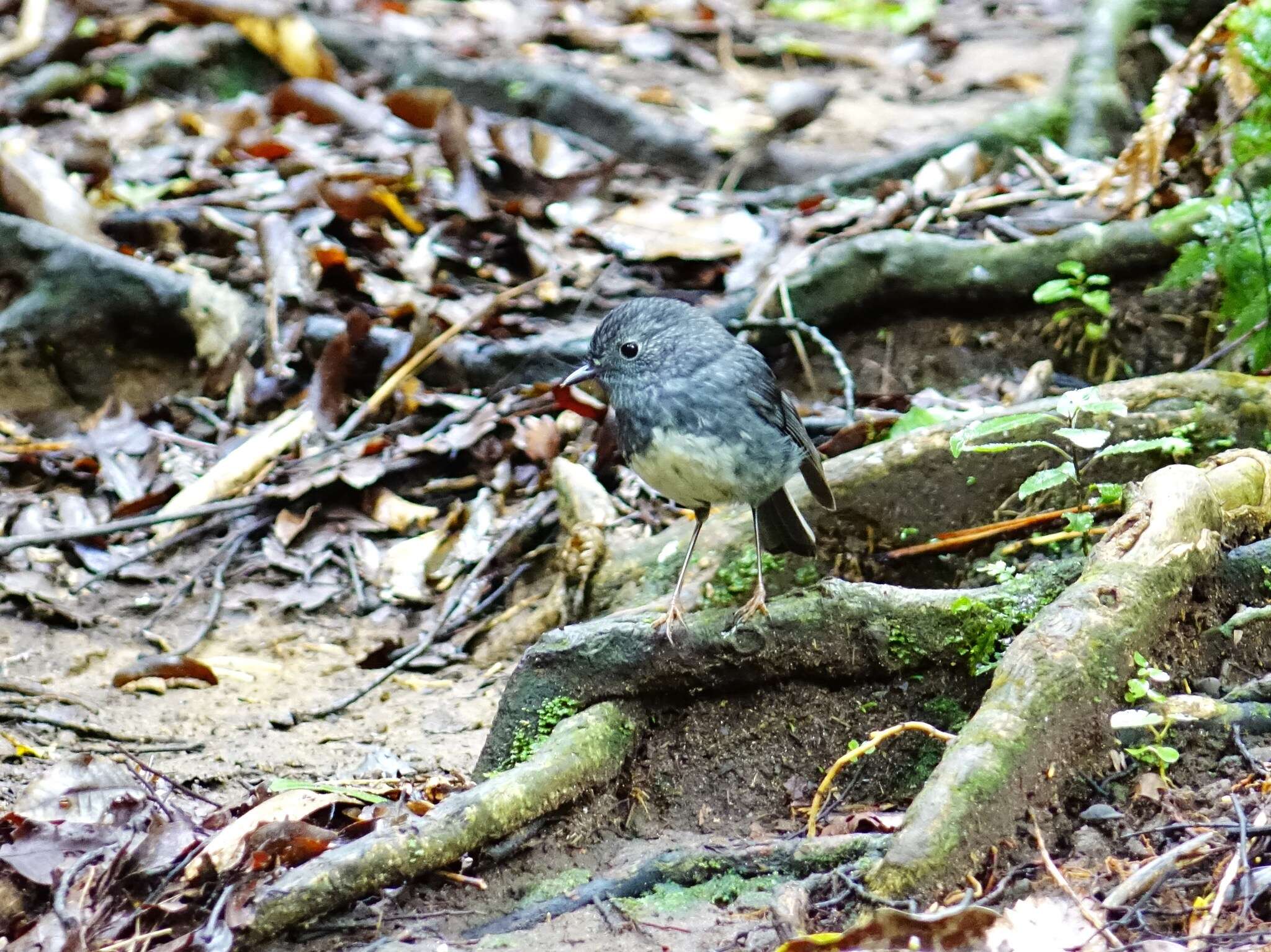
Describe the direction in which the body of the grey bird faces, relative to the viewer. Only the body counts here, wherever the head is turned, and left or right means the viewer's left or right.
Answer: facing the viewer and to the left of the viewer

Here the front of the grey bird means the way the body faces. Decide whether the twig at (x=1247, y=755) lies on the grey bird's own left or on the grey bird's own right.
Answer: on the grey bird's own left

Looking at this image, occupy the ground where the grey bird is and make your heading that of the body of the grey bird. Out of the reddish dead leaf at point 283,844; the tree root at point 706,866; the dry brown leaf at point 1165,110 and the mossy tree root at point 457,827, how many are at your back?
1

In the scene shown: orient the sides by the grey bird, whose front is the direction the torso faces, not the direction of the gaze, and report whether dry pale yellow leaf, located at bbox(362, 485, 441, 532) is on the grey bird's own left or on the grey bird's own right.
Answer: on the grey bird's own right

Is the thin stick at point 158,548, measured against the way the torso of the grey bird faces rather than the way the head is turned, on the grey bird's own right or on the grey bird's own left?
on the grey bird's own right

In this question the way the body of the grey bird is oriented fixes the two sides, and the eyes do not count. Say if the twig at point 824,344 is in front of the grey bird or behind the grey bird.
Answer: behind

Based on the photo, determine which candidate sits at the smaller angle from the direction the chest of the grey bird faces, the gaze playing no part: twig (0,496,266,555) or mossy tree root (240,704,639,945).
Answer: the mossy tree root

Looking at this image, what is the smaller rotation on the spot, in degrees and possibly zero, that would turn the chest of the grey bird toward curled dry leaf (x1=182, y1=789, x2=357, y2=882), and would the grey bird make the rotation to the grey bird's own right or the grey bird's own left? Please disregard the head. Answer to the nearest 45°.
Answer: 0° — it already faces it

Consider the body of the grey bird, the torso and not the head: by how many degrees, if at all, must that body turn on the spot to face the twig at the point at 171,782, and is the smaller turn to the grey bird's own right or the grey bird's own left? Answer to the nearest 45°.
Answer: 0° — it already faces it

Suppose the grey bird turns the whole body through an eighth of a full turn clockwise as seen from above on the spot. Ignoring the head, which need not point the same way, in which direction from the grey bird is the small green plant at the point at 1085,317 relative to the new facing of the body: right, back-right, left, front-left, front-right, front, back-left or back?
back-right

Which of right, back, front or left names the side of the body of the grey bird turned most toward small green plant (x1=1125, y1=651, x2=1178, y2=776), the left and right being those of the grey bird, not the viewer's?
left

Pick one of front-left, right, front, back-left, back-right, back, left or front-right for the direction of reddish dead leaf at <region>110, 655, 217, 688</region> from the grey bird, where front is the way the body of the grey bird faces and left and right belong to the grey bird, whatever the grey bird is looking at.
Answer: front-right
